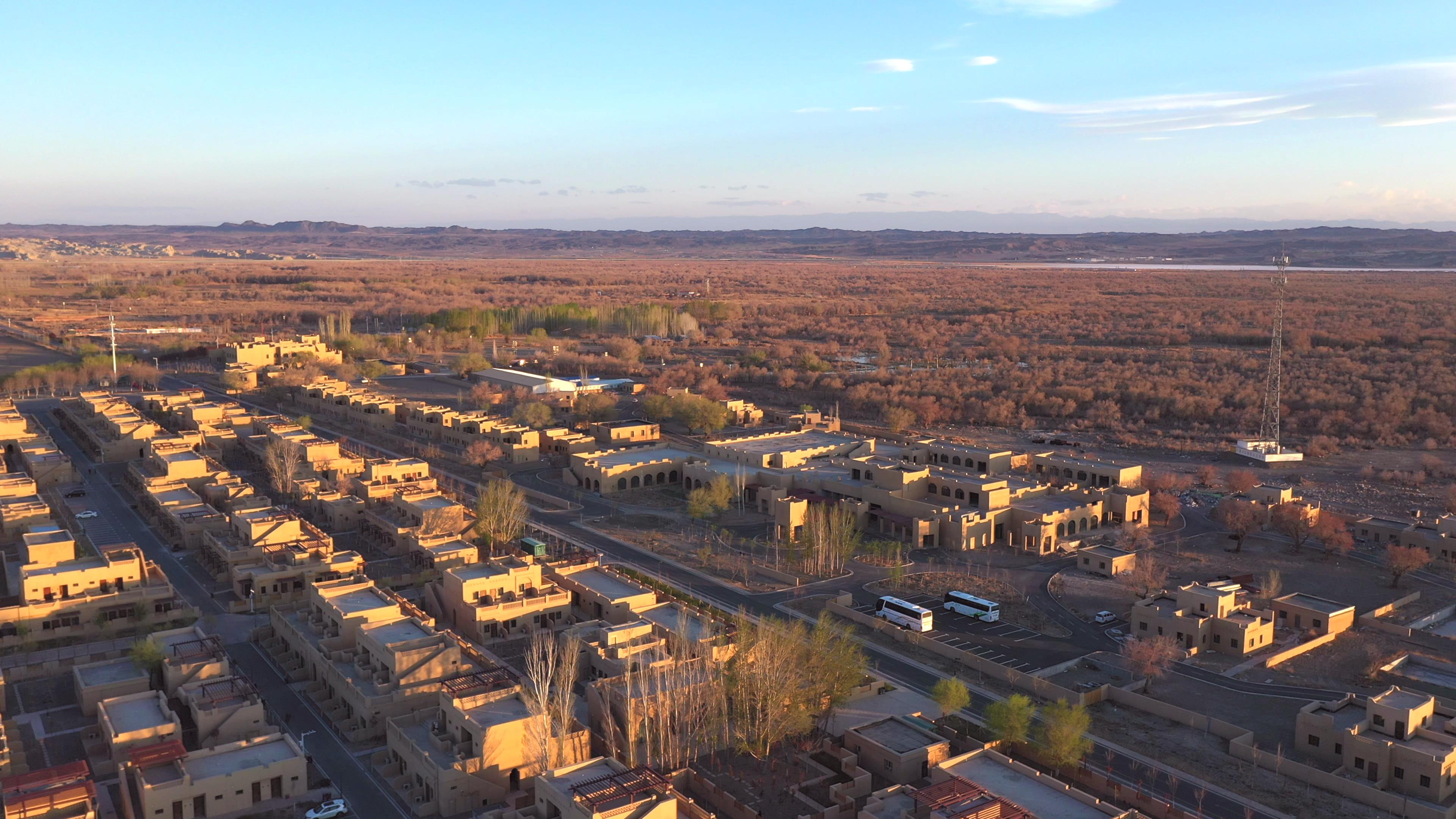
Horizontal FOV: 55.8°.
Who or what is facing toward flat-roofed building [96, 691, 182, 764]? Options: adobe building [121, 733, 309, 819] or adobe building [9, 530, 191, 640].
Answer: adobe building [9, 530, 191, 640]

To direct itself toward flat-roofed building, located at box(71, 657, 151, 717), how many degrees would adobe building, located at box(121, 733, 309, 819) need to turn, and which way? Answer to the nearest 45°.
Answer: approximately 180°

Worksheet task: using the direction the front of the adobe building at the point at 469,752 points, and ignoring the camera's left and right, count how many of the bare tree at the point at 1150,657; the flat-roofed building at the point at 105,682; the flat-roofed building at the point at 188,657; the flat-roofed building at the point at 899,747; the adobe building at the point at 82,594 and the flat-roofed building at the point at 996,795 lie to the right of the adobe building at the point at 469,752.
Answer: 3

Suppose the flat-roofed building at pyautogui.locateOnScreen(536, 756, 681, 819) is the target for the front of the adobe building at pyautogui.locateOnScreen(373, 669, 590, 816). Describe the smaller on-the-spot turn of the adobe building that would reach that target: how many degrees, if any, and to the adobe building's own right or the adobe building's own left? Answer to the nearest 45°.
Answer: approximately 90° to the adobe building's own left

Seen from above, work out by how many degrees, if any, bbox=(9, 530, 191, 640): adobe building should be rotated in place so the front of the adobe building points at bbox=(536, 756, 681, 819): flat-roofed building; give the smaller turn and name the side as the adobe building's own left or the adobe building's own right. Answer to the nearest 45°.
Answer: approximately 45° to the adobe building's own left

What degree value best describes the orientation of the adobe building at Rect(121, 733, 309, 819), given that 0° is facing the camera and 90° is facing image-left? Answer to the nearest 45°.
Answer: approximately 0°

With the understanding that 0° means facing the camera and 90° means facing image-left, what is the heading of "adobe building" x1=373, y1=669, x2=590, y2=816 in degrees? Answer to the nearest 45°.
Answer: approximately 45°

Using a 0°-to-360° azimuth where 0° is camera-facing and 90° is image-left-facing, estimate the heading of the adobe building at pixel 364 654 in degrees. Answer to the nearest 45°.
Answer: approximately 45°

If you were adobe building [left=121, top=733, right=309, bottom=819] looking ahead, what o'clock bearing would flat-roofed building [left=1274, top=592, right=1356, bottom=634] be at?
The flat-roofed building is roughly at 9 o'clock from the adobe building.

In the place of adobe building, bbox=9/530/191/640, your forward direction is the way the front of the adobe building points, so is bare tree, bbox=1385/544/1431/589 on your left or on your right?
on your left

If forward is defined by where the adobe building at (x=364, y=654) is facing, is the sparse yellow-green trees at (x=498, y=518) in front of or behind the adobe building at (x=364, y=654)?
behind

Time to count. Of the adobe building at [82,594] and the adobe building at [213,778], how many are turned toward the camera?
2

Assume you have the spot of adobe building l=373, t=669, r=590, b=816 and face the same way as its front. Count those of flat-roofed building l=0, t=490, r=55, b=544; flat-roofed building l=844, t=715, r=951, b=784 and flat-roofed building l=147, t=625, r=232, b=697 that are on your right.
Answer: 2

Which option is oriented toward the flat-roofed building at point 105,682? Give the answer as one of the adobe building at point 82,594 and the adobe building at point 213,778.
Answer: the adobe building at point 82,594
